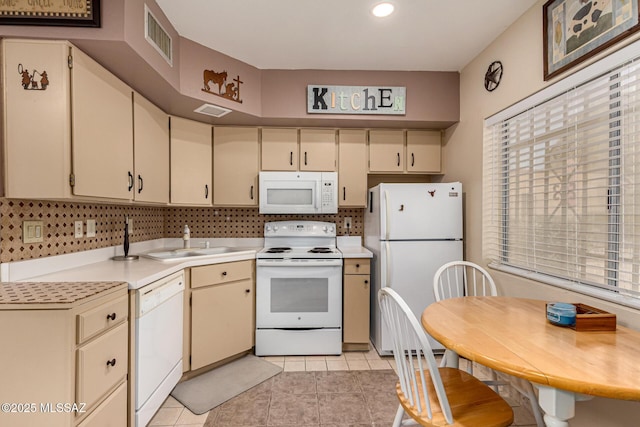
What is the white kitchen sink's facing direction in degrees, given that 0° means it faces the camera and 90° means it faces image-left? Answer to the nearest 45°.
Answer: approximately 315°

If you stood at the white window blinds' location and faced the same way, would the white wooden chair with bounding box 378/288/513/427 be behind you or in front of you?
in front

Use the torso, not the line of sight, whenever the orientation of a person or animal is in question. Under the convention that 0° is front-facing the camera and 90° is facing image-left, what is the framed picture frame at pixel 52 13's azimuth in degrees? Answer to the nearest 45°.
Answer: approximately 0°

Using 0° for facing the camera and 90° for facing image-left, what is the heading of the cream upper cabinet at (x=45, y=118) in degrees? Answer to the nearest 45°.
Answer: approximately 315°

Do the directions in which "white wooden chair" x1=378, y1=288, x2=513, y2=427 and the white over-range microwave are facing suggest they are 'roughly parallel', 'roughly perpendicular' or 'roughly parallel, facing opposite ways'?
roughly perpendicular

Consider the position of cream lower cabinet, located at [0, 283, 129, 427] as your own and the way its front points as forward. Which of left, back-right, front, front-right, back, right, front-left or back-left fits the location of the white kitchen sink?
left

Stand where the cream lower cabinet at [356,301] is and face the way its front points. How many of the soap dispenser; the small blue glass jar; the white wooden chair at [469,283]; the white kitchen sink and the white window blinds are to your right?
2

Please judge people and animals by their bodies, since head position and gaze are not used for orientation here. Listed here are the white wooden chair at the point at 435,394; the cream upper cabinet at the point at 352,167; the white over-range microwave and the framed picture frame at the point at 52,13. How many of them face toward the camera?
3

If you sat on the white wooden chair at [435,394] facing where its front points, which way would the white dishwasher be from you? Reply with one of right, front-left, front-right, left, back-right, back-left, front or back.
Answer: back-left

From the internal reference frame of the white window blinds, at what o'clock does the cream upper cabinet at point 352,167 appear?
The cream upper cabinet is roughly at 2 o'clock from the white window blinds.

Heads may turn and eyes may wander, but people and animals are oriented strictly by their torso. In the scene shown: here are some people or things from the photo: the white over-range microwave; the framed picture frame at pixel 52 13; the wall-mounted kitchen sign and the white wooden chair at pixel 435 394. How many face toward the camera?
3

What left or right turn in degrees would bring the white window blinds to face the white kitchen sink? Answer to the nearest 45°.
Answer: approximately 45° to its right

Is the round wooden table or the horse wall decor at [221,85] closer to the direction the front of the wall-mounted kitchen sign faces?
the round wooden table

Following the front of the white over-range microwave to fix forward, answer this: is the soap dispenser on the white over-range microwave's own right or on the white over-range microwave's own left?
on the white over-range microwave's own right
